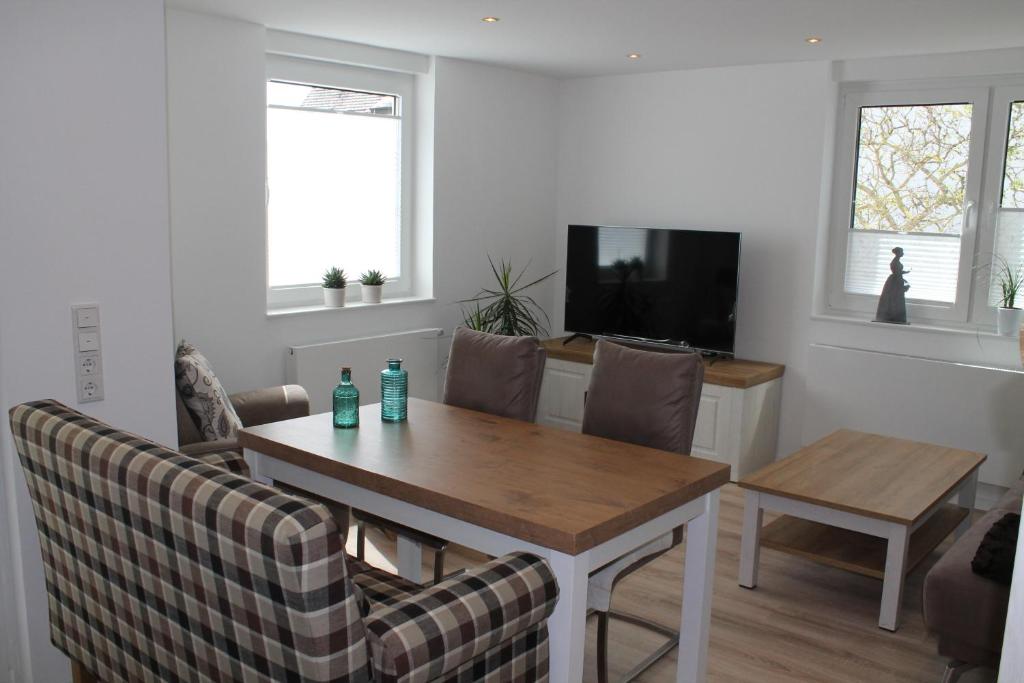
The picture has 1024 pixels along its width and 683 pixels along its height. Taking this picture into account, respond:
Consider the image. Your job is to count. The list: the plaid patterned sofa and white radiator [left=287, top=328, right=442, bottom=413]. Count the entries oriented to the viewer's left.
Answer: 0

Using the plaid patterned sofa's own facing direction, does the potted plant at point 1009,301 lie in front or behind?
in front

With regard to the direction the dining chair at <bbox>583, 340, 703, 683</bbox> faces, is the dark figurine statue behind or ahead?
behind

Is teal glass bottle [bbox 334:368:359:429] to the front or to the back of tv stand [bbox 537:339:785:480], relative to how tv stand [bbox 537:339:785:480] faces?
to the front

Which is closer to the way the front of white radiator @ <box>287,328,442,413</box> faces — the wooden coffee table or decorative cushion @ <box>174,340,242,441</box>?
the wooden coffee table

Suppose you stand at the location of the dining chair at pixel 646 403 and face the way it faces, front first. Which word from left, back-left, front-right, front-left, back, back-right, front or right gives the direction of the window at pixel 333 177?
right

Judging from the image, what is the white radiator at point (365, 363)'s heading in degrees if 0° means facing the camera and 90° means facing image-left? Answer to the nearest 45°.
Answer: approximately 315°

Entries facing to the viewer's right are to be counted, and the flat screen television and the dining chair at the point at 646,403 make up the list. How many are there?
0

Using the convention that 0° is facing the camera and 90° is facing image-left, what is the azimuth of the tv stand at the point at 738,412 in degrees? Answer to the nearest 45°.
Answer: approximately 45°
